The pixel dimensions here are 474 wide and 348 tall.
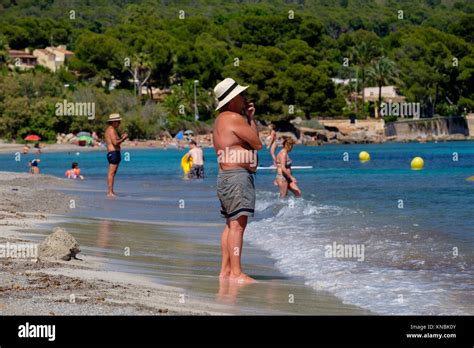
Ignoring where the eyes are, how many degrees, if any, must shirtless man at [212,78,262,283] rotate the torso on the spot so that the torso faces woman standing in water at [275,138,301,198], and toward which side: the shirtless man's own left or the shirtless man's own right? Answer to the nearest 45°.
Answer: approximately 90° to the shirtless man's own left

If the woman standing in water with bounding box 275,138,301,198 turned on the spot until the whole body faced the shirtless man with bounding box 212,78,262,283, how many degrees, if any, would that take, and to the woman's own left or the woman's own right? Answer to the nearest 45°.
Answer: approximately 90° to the woman's own right

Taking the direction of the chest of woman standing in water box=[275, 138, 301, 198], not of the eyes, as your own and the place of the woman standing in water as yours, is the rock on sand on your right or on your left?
on your right
